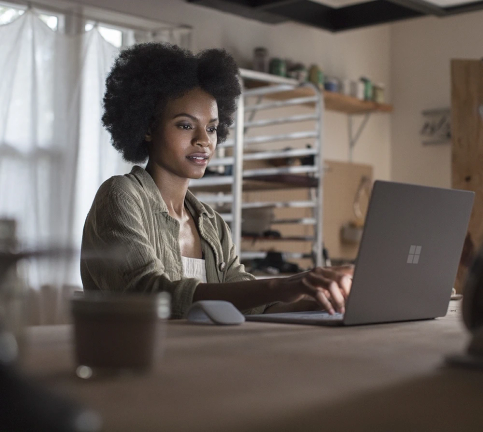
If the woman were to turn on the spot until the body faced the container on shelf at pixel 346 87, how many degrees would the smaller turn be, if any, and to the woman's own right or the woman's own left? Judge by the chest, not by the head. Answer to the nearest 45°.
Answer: approximately 135° to the woman's own left

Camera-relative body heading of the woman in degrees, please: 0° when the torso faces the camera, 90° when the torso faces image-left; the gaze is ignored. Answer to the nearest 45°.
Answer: approximately 315°

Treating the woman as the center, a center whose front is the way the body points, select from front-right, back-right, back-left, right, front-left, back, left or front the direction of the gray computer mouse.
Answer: front-right

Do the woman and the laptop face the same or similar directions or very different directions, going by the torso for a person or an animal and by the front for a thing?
very different directions

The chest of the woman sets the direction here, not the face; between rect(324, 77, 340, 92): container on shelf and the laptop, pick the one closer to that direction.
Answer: the laptop

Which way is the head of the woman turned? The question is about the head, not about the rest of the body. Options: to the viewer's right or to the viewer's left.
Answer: to the viewer's right

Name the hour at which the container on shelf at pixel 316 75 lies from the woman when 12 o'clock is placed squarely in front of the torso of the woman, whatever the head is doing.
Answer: The container on shelf is roughly at 8 o'clock from the woman.

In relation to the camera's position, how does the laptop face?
facing away from the viewer and to the left of the viewer

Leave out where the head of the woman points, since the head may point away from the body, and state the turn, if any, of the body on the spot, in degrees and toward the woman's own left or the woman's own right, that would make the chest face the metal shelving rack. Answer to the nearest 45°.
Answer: approximately 135° to the woman's own left

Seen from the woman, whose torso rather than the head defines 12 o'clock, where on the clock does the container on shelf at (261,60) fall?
The container on shelf is roughly at 8 o'clock from the woman.

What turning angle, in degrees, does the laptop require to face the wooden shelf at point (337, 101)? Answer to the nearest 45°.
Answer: approximately 45° to its right

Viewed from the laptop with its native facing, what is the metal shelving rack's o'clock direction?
The metal shelving rack is roughly at 1 o'clock from the laptop.

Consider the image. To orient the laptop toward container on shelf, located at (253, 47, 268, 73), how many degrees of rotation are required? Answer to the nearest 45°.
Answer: approximately 45° to its right
